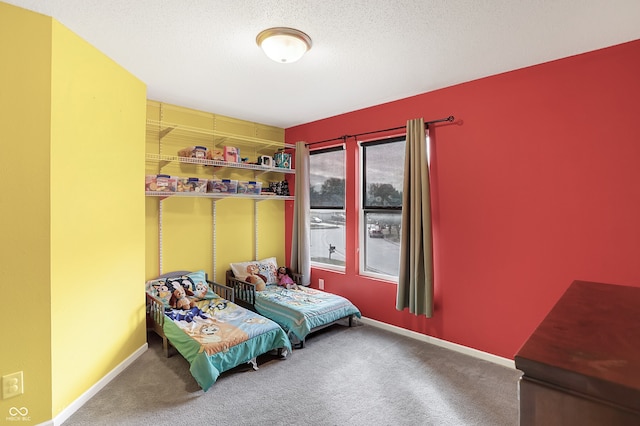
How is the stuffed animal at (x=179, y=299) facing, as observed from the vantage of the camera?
facing the viewer and to the right of the viewer

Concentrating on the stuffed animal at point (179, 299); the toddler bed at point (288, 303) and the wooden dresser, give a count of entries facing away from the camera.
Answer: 0

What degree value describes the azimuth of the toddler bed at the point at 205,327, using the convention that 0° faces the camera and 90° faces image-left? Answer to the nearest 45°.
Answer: approximately 315°

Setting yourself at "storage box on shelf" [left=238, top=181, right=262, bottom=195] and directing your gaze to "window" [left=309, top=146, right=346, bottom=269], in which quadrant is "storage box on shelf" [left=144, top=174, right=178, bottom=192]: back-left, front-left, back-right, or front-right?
back-right

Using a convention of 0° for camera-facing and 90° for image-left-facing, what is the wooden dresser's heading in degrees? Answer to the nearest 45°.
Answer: approximately 45°

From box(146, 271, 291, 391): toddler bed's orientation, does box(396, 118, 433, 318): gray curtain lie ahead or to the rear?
ahead

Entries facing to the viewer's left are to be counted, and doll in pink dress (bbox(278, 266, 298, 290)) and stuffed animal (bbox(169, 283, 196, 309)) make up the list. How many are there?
0

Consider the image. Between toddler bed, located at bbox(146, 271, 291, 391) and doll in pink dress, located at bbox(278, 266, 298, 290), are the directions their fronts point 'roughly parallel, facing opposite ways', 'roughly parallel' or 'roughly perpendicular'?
roughly parallel

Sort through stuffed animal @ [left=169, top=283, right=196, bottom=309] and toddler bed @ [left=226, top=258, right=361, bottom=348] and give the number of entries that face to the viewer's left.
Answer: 0

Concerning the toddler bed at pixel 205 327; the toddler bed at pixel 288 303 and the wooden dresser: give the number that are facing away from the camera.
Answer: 0

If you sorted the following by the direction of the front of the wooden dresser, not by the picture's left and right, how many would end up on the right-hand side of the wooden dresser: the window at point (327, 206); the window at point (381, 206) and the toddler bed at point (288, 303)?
3
